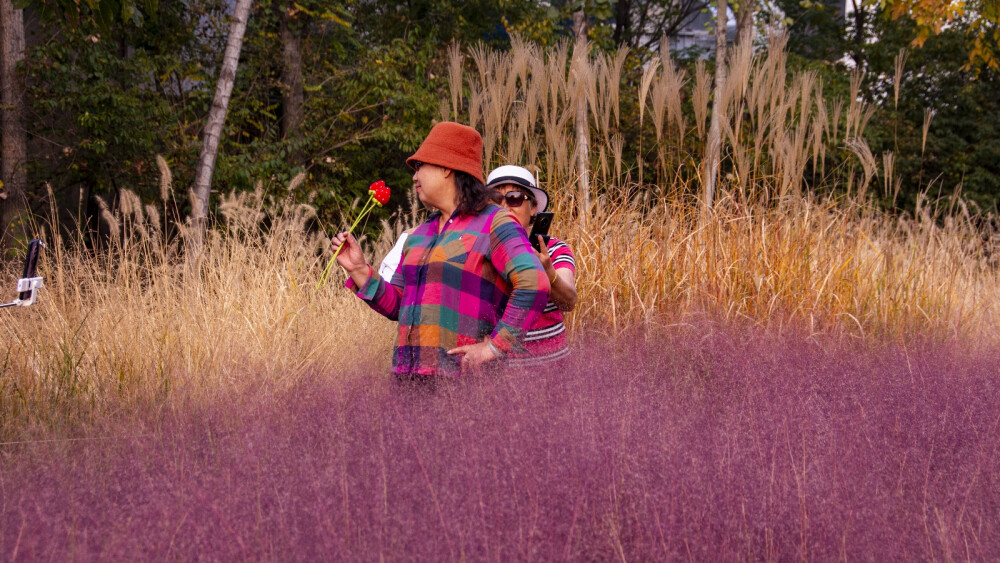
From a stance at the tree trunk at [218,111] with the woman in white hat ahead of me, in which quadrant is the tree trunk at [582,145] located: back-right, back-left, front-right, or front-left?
front-left

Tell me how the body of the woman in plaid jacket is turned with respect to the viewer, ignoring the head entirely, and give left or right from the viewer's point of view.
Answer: facing the viewer and to the left of the viewer

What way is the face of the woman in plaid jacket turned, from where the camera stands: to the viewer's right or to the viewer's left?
to the viewer's left

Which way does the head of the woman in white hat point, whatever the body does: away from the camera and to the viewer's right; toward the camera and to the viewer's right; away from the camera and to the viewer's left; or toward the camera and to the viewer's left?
toward the camera and to the viewer's left

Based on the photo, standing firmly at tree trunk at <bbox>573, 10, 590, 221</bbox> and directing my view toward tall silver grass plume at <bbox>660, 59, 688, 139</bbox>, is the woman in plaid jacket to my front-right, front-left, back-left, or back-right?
back-right

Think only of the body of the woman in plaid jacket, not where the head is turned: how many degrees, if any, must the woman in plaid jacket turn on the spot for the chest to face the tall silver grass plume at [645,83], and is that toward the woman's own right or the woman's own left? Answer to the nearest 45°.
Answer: approximately 180°

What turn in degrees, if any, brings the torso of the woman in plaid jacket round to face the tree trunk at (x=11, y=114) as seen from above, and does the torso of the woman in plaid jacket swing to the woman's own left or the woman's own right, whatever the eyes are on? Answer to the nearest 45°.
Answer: approximately 90° to the woman's own right

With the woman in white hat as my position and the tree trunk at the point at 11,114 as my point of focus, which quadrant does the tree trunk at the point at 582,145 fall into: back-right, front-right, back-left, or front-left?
front-right

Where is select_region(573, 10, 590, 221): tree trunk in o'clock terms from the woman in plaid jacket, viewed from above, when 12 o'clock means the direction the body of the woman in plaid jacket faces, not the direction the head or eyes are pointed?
The tree trunk is roughly at 5 o'clock from the woman in plaid jacket.

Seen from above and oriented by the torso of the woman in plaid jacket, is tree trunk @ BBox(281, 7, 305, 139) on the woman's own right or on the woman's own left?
on the woman's own right
